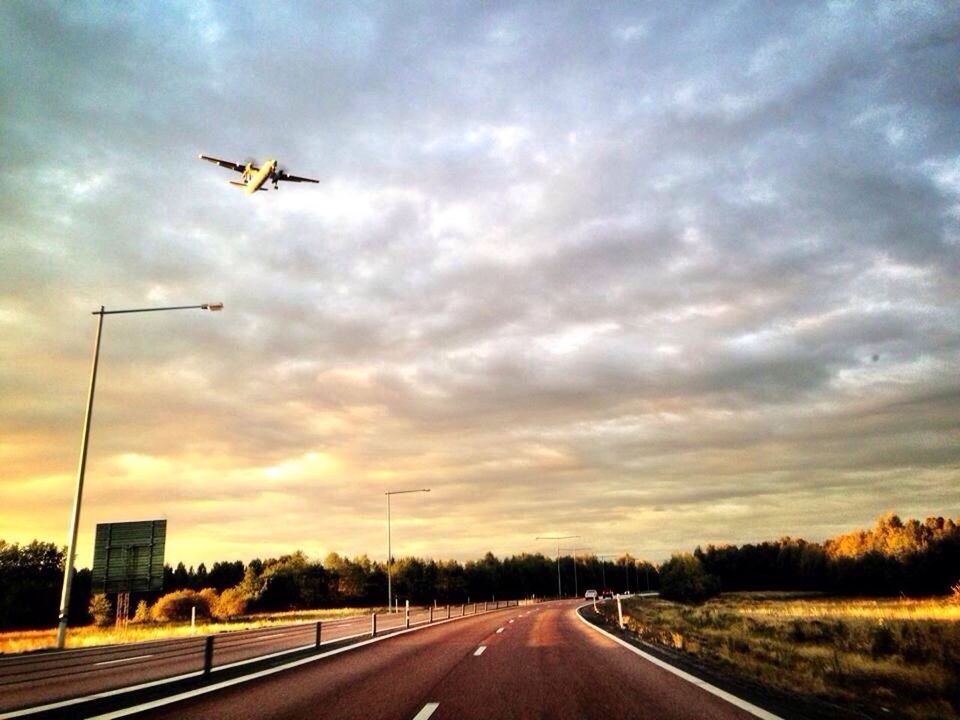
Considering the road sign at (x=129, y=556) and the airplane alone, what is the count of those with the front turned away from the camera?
1

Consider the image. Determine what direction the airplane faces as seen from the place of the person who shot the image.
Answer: facing the viewer and to the right of the viewer

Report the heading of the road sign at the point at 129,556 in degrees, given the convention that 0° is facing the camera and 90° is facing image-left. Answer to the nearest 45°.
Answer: approximately 180°

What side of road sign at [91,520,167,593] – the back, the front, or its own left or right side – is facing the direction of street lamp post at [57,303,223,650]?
back

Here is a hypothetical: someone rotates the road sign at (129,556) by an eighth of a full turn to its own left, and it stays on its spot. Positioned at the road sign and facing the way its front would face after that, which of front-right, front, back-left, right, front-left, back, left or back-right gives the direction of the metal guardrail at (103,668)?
back-left
